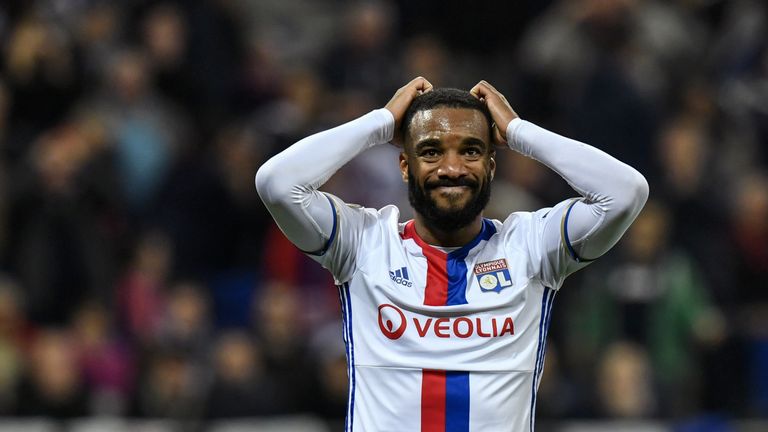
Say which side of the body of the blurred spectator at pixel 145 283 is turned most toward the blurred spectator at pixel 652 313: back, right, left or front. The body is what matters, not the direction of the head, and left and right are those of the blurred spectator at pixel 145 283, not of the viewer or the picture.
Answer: left

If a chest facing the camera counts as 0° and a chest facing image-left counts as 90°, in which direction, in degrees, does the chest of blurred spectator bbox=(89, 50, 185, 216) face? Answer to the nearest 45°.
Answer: approximately 0°

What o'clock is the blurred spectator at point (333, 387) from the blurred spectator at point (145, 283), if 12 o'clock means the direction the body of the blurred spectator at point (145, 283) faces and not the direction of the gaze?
the blurred spectator at point (333, 387) is roughly at 10 o'clock from the blurred spectator at point (145, 283).

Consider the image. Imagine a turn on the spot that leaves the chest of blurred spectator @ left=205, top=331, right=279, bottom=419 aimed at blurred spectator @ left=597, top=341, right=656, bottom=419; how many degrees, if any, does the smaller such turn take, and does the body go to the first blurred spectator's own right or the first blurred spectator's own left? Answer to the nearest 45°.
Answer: approximately 90° to the first blurred spectator's own left

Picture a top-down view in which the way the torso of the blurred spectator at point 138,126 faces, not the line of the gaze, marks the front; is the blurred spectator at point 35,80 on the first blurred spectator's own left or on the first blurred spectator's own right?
on the first blurred spectator's own right

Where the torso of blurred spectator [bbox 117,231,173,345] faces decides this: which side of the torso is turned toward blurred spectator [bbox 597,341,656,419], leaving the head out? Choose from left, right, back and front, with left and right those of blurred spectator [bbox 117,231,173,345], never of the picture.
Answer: left
